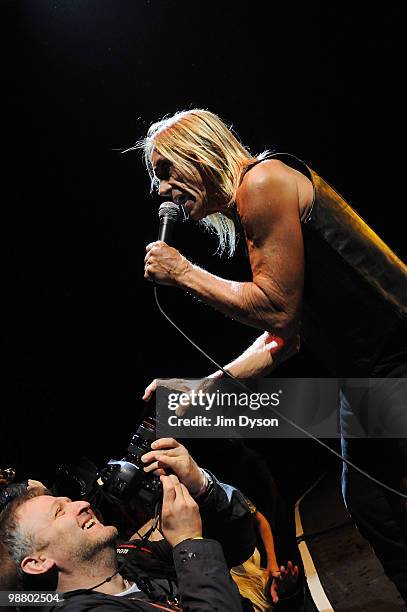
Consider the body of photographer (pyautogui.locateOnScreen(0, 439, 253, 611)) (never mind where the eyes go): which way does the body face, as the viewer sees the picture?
to the viewer's right

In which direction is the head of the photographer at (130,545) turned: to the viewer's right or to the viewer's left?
to the viewer's right
